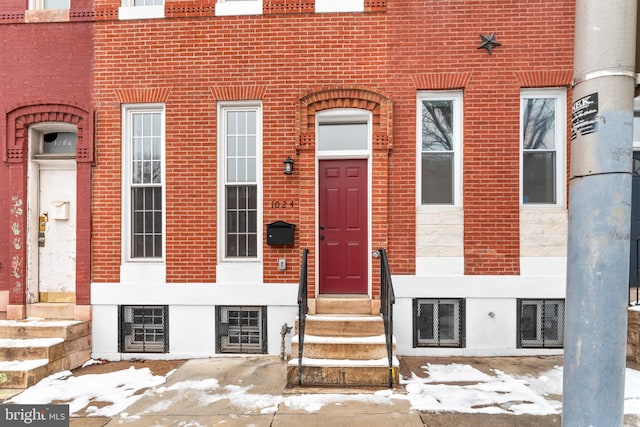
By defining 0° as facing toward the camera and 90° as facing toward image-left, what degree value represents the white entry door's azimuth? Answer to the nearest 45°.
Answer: approximately 0°

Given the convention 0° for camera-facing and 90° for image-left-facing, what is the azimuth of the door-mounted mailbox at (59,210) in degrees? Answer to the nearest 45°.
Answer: approximately 0°

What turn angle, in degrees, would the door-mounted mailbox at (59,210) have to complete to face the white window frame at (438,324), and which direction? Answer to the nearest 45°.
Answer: approximately 45° to its left

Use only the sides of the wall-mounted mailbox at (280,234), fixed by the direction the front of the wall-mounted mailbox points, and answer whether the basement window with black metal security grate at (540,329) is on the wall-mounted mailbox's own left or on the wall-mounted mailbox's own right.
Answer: on the wall-mounted mailbox's own left

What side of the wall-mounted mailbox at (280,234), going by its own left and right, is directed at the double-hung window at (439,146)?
left
